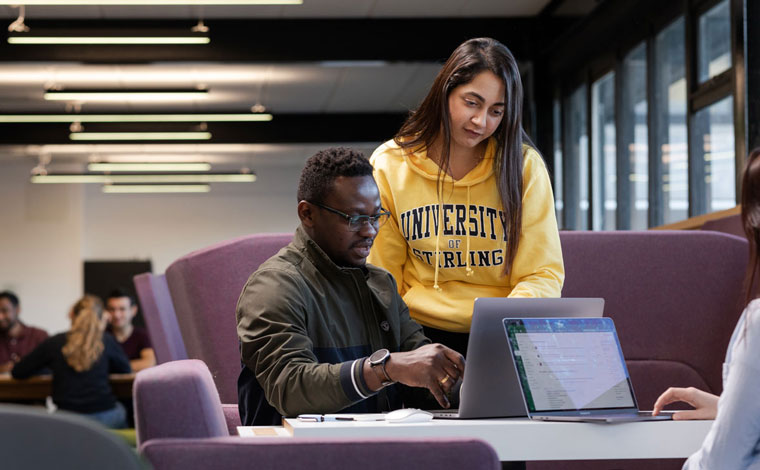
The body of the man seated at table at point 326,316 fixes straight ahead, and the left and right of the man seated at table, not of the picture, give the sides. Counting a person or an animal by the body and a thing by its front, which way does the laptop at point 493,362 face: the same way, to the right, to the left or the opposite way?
the opposite way

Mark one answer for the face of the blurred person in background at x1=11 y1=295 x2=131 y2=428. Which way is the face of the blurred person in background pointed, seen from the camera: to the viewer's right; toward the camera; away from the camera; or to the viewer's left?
away from the camera

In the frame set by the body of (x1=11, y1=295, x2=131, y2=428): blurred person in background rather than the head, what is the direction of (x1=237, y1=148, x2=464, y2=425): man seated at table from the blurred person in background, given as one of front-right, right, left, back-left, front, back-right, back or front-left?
back

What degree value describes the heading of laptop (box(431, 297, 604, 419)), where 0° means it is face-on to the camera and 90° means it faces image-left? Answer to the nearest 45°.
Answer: approximately 135°

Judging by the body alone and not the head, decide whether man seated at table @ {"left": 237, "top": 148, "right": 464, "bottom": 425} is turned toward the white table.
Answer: yes

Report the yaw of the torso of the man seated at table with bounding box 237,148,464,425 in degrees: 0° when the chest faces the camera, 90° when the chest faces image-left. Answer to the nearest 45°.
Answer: approximately 315°

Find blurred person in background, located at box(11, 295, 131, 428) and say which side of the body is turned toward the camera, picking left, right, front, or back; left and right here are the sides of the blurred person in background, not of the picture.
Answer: back
